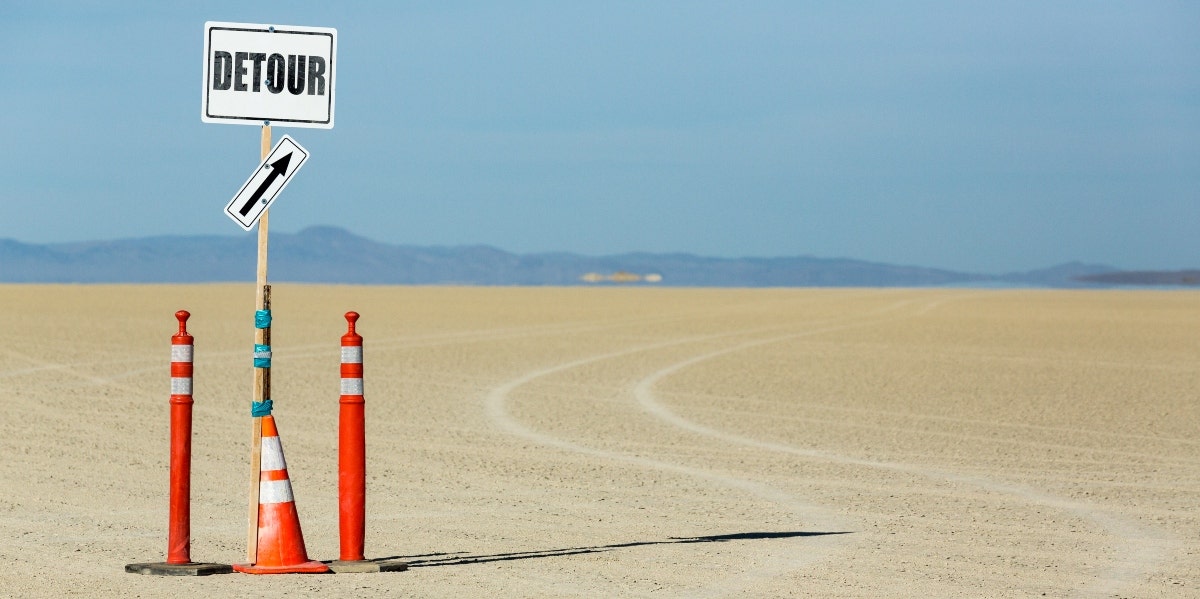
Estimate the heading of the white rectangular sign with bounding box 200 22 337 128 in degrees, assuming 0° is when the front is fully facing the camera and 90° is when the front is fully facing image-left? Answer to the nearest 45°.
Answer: approximately 0°
